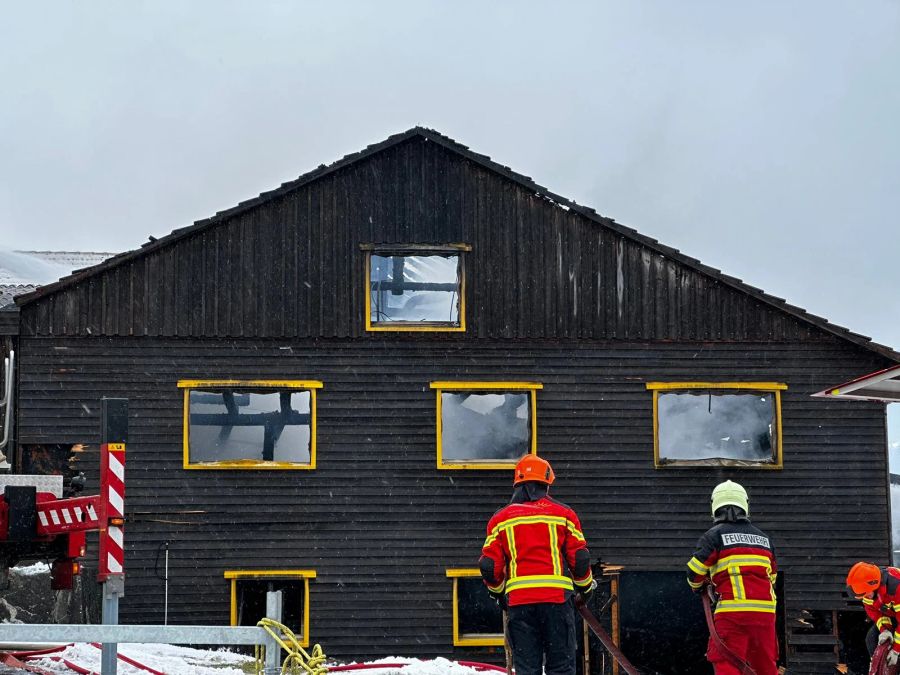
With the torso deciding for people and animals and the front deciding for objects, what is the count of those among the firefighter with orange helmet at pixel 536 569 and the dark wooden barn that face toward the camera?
1

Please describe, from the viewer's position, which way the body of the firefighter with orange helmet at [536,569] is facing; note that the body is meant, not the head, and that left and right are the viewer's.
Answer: facing away from the viewer

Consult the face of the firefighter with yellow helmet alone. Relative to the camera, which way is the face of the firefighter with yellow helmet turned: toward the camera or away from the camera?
away from the camera

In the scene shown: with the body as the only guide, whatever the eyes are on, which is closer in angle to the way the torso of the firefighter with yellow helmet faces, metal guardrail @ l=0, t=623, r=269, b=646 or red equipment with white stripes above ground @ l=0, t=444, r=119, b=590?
the red equipment with white stripes above ground

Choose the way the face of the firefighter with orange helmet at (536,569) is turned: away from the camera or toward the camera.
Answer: away from the camera

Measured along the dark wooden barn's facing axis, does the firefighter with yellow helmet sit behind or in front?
in front

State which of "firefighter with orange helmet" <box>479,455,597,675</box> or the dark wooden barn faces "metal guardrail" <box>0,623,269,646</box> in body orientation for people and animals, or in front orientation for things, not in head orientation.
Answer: the dark wooden barn

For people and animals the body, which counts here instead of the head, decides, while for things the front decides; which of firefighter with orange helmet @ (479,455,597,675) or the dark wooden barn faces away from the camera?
the firefighter with orange helmet

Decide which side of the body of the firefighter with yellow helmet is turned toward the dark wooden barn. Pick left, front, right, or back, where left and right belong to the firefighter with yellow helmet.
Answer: front

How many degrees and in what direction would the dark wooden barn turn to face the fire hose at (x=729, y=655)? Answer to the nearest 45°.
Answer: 0° — it already faces it

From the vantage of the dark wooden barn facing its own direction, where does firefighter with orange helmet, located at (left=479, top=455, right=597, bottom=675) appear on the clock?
The firefighter with orange helmet is roughly at 12 o'clock from the dark wooden barn.

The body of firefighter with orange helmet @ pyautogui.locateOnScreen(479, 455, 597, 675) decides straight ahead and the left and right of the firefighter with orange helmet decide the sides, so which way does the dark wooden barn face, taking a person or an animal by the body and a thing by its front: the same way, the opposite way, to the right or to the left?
the opposite way

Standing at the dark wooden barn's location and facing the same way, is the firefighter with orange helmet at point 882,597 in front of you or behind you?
in front

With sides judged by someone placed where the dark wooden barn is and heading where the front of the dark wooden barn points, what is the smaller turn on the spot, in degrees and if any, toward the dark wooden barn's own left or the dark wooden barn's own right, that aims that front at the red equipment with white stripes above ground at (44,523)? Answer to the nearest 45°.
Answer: approximately 45° to the dark wooden barn's own right

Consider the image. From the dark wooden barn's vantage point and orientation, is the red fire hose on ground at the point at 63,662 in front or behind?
in front
